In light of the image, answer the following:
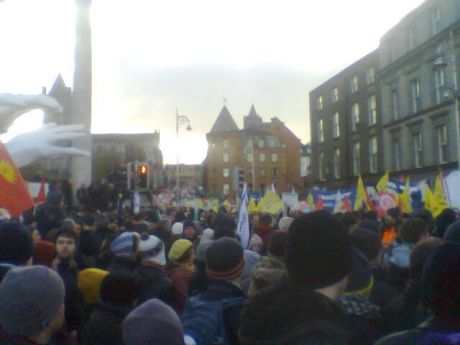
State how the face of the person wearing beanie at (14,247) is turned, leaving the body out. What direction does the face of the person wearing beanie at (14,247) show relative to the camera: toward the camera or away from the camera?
away from the camera

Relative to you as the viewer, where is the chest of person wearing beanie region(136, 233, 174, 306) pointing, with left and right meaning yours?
facing away from the viewer

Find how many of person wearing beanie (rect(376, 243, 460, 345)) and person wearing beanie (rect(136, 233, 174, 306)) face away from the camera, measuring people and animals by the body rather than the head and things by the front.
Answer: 2

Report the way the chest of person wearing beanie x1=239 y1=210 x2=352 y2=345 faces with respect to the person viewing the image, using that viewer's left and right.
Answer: facing away from the viewer and to the right of the viewer

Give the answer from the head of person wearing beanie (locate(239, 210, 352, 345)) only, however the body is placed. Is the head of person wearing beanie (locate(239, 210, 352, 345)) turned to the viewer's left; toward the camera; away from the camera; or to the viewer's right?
away from the camera

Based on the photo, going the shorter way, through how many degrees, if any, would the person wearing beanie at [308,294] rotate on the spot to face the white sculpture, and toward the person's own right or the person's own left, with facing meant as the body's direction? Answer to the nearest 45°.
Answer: approximately 90° to the person's own left

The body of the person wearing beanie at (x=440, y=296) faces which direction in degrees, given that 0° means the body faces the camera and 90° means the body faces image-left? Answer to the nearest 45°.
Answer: approximately 180°

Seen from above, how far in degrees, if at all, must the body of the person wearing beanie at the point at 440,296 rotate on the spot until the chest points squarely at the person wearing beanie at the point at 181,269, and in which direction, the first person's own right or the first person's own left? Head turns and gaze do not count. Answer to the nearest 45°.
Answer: approximately 45° to the first person's own left

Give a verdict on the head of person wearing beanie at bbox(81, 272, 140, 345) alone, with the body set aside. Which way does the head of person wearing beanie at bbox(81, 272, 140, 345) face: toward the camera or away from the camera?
away from the camera

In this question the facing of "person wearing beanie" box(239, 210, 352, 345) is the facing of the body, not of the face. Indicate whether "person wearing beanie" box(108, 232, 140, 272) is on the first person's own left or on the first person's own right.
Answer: on the first person's own left
